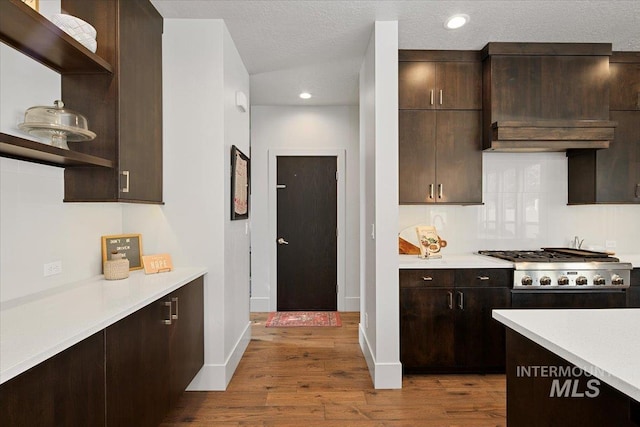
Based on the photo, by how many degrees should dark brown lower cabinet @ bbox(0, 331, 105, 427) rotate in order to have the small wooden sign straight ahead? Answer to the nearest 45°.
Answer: approximately 90° to its left

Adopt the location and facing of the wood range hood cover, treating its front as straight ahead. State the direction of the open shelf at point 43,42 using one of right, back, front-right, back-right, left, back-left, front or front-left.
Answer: front-right

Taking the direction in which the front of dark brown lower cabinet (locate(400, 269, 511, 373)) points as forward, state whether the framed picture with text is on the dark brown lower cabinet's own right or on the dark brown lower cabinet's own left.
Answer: on the dark brown lower cabinet's own right

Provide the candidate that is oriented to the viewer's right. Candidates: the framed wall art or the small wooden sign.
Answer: the framed wall art

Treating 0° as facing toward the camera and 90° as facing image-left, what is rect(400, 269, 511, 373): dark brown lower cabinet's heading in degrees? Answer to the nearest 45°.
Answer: approximately 0°

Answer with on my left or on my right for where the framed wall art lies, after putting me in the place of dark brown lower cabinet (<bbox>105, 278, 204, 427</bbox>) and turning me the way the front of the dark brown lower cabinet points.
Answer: on my left

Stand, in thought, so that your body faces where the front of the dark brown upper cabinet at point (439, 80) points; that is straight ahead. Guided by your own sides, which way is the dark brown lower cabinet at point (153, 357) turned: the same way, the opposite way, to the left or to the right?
to the left

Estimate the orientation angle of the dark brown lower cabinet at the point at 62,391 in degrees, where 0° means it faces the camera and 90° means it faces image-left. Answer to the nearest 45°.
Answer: approximately 315°

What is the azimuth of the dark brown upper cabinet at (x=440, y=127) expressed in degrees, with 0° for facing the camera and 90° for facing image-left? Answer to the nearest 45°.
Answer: approximately 0°

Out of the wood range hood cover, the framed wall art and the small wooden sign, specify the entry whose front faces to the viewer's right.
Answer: the framed wall art

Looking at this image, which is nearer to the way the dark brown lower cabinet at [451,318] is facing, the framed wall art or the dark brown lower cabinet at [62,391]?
the dark brown lower cabinet

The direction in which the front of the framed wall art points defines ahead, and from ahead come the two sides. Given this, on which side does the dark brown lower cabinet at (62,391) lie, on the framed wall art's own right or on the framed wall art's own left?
on the framed wall art's own right

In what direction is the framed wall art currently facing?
to the viewer's right
